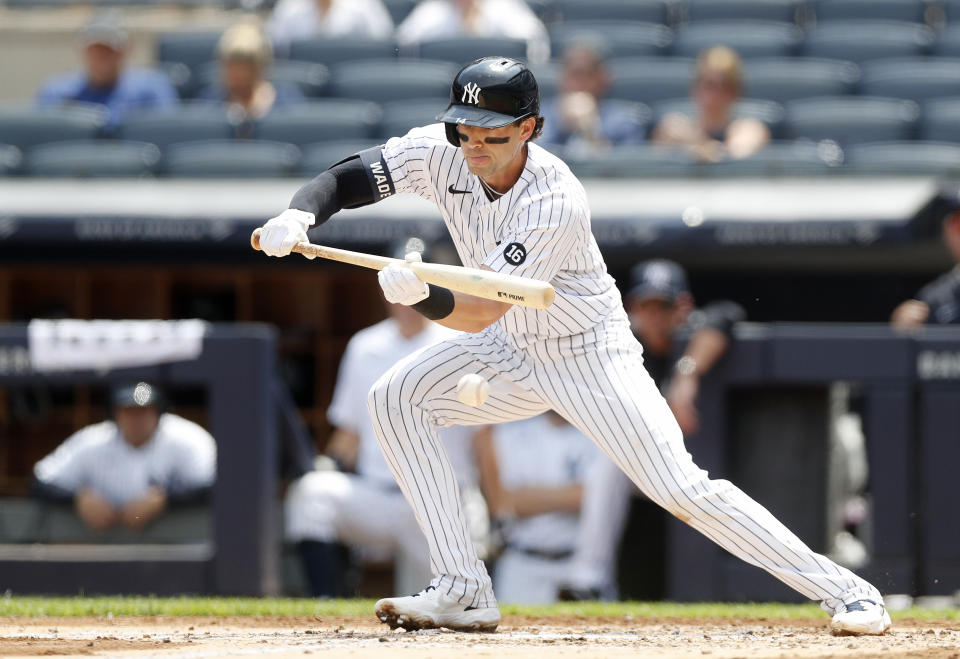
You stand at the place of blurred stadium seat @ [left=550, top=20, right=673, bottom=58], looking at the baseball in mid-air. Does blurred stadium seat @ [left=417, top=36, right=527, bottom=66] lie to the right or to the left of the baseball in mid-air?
right

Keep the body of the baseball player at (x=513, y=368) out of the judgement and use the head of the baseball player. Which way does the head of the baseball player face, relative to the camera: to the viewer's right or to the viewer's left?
to the viewer's left

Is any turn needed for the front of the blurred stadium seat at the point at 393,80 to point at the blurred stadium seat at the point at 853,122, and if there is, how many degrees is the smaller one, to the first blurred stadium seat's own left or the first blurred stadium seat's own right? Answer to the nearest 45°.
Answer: approximately 90° to the first blurred stadium seat's own left

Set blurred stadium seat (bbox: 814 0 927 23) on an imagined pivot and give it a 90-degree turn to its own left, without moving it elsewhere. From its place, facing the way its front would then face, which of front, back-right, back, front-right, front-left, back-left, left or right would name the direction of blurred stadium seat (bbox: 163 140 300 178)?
back-right

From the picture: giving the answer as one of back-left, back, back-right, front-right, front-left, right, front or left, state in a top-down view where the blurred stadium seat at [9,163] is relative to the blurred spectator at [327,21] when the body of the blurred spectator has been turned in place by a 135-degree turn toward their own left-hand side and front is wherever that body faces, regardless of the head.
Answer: back

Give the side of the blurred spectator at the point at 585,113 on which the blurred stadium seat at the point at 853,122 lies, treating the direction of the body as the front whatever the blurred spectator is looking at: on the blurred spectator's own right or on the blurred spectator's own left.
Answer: on the blurred spectator's own left

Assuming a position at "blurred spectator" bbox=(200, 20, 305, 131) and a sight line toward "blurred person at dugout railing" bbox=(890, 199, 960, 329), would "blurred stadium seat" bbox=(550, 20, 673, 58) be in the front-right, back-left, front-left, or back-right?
front-left

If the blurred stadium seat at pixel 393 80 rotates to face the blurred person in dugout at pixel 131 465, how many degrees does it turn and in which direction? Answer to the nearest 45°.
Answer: approximately 45° to its right

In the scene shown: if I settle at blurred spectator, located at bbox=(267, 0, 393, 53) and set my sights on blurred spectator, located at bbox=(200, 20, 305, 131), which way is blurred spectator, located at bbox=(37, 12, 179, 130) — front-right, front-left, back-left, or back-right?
front-right

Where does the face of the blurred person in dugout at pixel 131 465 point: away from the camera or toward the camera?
toward the camera

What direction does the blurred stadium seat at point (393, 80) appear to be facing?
toward the camera

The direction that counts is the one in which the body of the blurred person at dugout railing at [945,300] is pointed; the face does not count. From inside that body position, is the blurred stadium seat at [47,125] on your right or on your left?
on your right

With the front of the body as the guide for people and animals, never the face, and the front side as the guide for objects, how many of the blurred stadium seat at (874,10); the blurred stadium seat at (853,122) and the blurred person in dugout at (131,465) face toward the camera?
3

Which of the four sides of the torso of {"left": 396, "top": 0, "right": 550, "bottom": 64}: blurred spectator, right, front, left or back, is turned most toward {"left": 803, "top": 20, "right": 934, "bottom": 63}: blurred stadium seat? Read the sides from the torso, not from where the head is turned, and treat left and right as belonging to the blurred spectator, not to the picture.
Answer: left

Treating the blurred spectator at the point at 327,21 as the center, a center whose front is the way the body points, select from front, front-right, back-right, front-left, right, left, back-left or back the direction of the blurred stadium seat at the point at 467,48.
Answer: front-left

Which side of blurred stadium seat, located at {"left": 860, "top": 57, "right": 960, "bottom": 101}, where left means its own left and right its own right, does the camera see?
front

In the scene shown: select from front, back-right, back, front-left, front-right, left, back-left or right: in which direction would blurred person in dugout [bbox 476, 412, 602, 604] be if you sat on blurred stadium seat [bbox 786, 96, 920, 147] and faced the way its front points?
front-right

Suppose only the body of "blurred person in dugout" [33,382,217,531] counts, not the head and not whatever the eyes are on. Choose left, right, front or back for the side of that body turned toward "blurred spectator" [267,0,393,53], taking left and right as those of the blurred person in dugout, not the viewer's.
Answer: back
